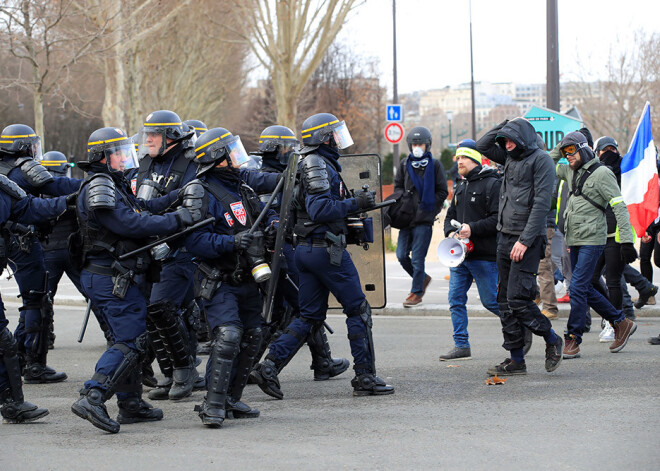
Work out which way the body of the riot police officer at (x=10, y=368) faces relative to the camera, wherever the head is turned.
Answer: to the viewer's right

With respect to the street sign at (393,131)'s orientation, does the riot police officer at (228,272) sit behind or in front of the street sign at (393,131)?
in front

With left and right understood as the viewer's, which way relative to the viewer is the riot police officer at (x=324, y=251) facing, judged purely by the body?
facing to the right of the viewer

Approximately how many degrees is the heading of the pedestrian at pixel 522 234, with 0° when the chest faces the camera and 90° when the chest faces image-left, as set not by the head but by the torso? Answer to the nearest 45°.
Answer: approximately 45°

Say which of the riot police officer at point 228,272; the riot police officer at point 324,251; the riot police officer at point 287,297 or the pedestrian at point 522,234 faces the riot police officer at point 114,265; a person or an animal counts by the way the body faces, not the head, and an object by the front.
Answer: the pedestrian

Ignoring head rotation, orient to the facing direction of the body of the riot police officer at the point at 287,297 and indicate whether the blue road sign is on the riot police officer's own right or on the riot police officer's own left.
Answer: on the riot police officer's own left

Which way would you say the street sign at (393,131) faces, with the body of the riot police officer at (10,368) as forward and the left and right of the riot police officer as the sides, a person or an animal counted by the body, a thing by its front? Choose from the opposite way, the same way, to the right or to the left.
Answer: to the right

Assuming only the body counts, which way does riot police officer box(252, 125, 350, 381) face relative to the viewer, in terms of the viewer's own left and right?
facing to the right of the viewer

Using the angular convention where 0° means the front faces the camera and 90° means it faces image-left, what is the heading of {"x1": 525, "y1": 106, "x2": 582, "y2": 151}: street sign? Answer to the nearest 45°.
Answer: approximately 0°

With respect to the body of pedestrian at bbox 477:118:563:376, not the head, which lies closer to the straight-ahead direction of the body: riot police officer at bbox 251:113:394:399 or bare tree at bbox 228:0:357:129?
the riot police officer

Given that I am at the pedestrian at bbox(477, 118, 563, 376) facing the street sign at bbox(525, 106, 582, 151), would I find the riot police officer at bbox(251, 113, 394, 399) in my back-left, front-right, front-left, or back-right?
back-left

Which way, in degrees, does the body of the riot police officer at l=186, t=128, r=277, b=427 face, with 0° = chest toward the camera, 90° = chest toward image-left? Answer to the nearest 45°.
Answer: approximately 315°

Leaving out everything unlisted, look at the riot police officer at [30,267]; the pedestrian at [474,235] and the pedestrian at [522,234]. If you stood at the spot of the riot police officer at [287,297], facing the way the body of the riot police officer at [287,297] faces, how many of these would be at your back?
1

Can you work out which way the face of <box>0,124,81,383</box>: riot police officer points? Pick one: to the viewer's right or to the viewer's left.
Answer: to the viewer's right
